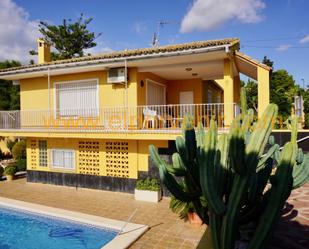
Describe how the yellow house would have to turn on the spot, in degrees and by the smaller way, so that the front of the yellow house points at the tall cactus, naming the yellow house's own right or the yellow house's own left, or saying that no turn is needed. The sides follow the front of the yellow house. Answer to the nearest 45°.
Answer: approximately 45° to the yellow house's own left

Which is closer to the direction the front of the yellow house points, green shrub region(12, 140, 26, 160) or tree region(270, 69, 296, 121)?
the green shrub

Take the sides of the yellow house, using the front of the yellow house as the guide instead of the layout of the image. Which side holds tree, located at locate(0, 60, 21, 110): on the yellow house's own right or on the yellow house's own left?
on the yellow house's own right

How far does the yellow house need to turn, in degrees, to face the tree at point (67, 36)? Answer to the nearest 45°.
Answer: approximately 135° to its right

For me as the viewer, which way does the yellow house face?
facing the viewer and to the left of the viewer

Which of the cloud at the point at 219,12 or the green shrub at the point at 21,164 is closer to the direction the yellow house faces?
the green shrub

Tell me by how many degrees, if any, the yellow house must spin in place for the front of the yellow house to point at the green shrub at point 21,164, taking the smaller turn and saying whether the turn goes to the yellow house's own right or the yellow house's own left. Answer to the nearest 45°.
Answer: approximately 90° to the yellow house's own right

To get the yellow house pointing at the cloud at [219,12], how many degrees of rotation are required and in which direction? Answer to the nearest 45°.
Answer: approximately 180°

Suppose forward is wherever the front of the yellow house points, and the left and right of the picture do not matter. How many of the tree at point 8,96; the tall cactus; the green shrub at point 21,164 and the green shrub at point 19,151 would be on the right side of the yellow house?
3

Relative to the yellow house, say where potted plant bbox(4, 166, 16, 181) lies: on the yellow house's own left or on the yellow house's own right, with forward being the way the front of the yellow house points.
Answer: on the yellow house's own right
